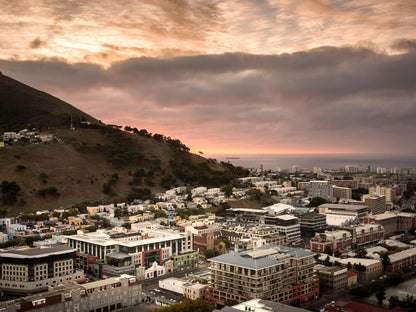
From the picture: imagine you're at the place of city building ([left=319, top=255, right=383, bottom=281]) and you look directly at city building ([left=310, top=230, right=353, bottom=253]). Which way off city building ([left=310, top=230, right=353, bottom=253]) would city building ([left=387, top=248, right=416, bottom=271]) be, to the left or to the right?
right

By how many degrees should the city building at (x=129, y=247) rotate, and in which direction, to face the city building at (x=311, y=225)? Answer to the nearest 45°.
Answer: approximately 90° to its left

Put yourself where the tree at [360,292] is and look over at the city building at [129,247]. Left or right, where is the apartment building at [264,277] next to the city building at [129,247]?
left

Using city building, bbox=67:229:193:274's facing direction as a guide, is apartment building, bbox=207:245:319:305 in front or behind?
in front

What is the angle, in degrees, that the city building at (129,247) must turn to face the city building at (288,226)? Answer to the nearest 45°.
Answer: approximately 90° to its left

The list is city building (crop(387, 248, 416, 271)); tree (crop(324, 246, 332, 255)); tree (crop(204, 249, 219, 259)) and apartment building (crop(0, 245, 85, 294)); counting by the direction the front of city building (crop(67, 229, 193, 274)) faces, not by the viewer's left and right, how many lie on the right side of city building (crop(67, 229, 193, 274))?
1

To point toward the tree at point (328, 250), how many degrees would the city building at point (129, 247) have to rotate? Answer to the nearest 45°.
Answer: approximately 45° to its left

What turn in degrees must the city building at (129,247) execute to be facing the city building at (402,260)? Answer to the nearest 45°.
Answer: approximately 45° to its left

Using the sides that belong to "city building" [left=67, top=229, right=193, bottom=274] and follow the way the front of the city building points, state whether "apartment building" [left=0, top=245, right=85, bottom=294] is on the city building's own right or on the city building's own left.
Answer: on the city building's own right

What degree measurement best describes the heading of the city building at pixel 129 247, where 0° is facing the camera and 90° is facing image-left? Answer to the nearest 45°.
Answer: approximately 315°

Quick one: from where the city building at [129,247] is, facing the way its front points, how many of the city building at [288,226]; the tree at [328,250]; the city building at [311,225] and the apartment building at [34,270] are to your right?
1

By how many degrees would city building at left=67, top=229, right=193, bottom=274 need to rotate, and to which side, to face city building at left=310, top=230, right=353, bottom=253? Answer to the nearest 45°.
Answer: approximately 45° to its left

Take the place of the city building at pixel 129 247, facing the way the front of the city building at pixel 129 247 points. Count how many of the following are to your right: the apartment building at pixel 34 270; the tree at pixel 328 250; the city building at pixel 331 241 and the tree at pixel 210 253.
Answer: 1
